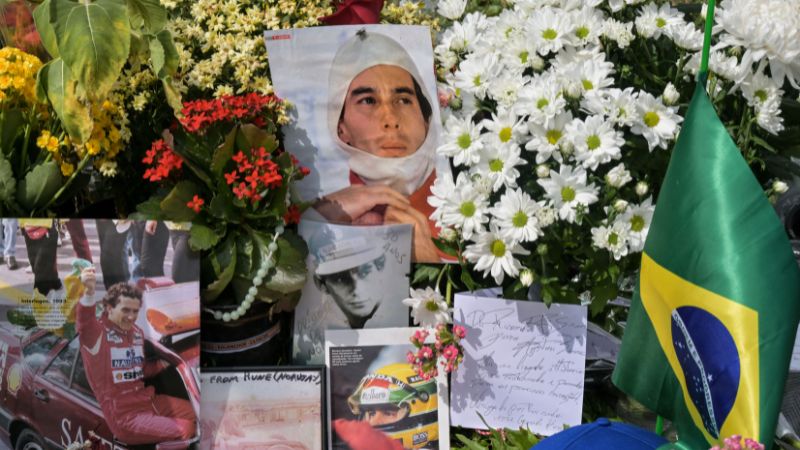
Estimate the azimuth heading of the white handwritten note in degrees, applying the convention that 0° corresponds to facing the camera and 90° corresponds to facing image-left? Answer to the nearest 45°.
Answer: approximately 0°

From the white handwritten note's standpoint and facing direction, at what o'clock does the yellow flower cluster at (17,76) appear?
The yellow flower cluster is roughly at 3 o'clock from the white handwritten note.
